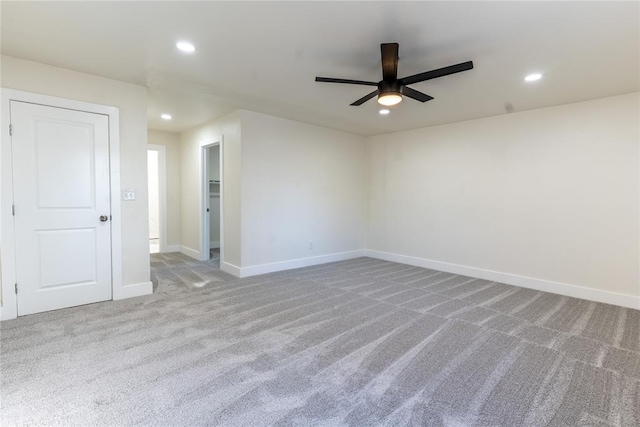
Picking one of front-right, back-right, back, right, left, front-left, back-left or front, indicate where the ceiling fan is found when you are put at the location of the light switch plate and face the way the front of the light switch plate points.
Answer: front-left

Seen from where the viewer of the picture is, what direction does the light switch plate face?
facing the viewer

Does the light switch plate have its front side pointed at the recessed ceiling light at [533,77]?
no

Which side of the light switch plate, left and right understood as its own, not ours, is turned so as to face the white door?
right

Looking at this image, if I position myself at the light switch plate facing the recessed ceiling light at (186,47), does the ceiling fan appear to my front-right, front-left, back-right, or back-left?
front-left

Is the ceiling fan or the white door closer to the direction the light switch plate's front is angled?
the ceiling fan

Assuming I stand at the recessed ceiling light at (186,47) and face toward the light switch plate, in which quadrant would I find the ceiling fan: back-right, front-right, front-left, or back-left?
back-right

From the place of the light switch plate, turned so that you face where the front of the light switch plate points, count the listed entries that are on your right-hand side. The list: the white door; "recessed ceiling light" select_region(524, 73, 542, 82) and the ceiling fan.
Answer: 1

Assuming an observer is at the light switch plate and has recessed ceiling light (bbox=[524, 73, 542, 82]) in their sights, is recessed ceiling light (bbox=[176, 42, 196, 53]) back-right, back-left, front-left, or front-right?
front-right
